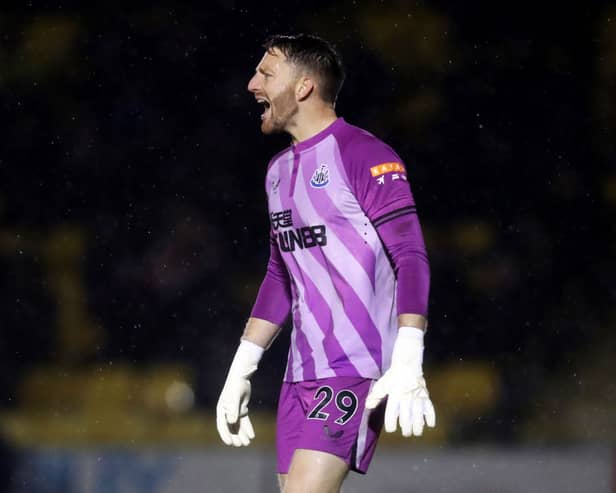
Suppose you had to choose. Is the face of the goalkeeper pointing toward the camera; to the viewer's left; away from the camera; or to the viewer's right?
to the viewer's left

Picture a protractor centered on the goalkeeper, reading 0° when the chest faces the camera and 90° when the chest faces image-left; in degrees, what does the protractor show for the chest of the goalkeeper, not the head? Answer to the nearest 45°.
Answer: approximately 45°
